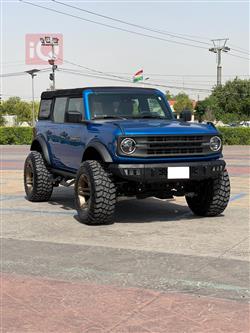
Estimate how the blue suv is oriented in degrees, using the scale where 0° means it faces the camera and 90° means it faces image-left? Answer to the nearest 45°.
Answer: approximately 315°
